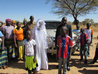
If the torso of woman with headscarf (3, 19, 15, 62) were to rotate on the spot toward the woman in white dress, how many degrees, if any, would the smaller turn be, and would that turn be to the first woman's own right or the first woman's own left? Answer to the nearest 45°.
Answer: approximately 45° to the first woman's own left

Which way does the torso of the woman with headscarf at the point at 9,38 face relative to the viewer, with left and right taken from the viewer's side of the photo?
facing the viewer

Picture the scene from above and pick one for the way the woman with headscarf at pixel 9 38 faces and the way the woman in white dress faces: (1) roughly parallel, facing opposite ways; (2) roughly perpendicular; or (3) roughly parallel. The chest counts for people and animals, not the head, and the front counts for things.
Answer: roughly parallel

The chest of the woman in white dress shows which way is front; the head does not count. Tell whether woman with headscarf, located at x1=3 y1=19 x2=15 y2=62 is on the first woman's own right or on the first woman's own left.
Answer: on the first woman's own right

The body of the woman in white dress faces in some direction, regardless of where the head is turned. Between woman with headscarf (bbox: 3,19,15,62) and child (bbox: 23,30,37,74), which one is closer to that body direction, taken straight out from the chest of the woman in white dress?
the child

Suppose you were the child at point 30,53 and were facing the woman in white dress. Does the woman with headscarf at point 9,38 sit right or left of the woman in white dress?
left

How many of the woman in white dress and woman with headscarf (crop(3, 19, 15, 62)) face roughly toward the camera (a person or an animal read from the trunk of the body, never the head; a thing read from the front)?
2
